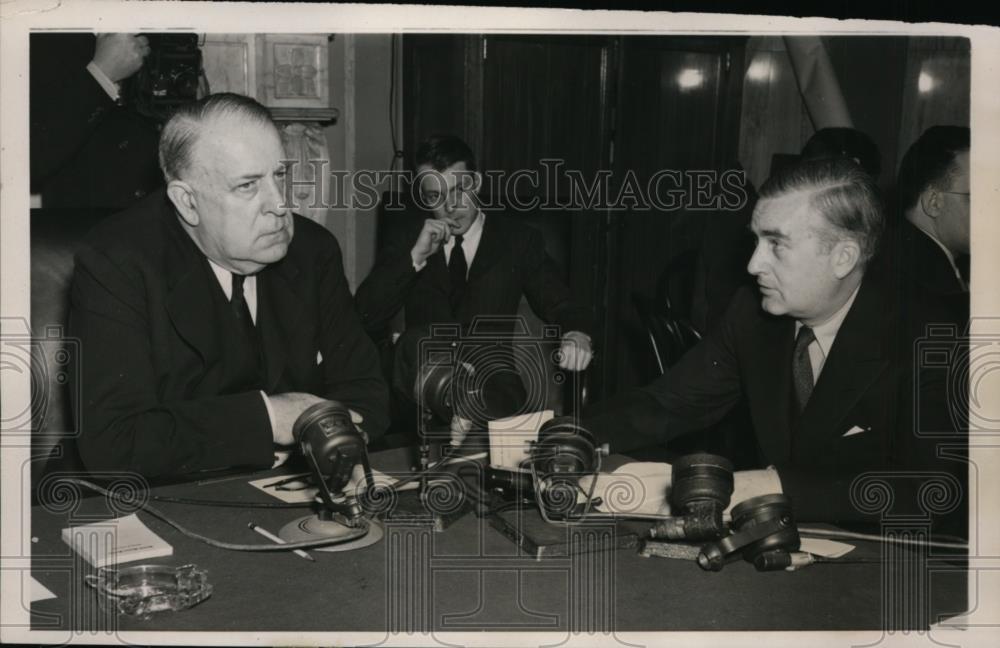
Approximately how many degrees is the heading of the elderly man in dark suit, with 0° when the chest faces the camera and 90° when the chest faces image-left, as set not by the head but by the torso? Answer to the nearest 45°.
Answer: approximately 315°

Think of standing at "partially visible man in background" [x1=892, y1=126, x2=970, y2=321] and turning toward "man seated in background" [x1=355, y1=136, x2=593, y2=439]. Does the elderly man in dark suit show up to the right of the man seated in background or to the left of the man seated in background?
left

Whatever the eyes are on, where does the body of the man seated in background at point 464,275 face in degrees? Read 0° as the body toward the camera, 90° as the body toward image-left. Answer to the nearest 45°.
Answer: approximately 0°

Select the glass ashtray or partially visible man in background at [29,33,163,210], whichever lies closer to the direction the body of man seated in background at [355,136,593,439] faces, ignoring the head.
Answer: the glass ashtray

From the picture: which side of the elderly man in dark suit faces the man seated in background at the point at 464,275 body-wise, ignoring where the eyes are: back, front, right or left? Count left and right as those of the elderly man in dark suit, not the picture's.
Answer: left
